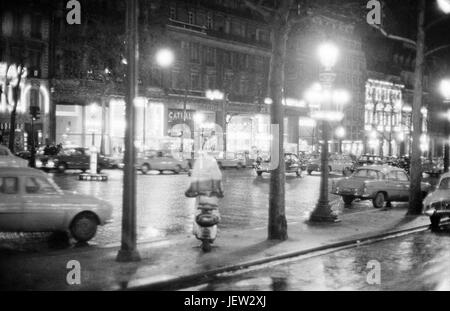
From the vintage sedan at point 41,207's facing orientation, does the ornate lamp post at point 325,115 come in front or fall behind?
in front

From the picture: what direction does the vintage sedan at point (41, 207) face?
to the viewer's right

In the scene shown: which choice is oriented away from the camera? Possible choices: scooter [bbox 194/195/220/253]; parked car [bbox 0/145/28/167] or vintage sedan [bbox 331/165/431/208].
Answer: the scooter

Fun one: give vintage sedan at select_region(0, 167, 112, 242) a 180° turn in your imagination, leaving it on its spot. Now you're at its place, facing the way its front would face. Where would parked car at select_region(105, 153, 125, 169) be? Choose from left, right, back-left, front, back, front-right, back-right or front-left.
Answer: right

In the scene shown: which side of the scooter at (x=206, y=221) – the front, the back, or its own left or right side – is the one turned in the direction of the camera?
back

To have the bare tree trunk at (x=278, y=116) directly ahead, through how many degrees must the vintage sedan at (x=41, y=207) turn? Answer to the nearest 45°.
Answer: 0° — it already faces it

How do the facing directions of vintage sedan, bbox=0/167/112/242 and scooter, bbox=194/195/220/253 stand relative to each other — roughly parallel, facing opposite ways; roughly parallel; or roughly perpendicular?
roughly perpendicular

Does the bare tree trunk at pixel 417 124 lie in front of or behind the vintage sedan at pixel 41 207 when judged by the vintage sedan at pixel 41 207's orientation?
in front

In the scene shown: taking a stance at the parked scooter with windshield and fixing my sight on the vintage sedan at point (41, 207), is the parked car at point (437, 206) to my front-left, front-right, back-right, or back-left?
back-right

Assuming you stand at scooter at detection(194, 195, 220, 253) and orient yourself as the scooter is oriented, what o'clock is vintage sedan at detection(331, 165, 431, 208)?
The vintage sedan is roughly at 1 o'clock from the scooter.
